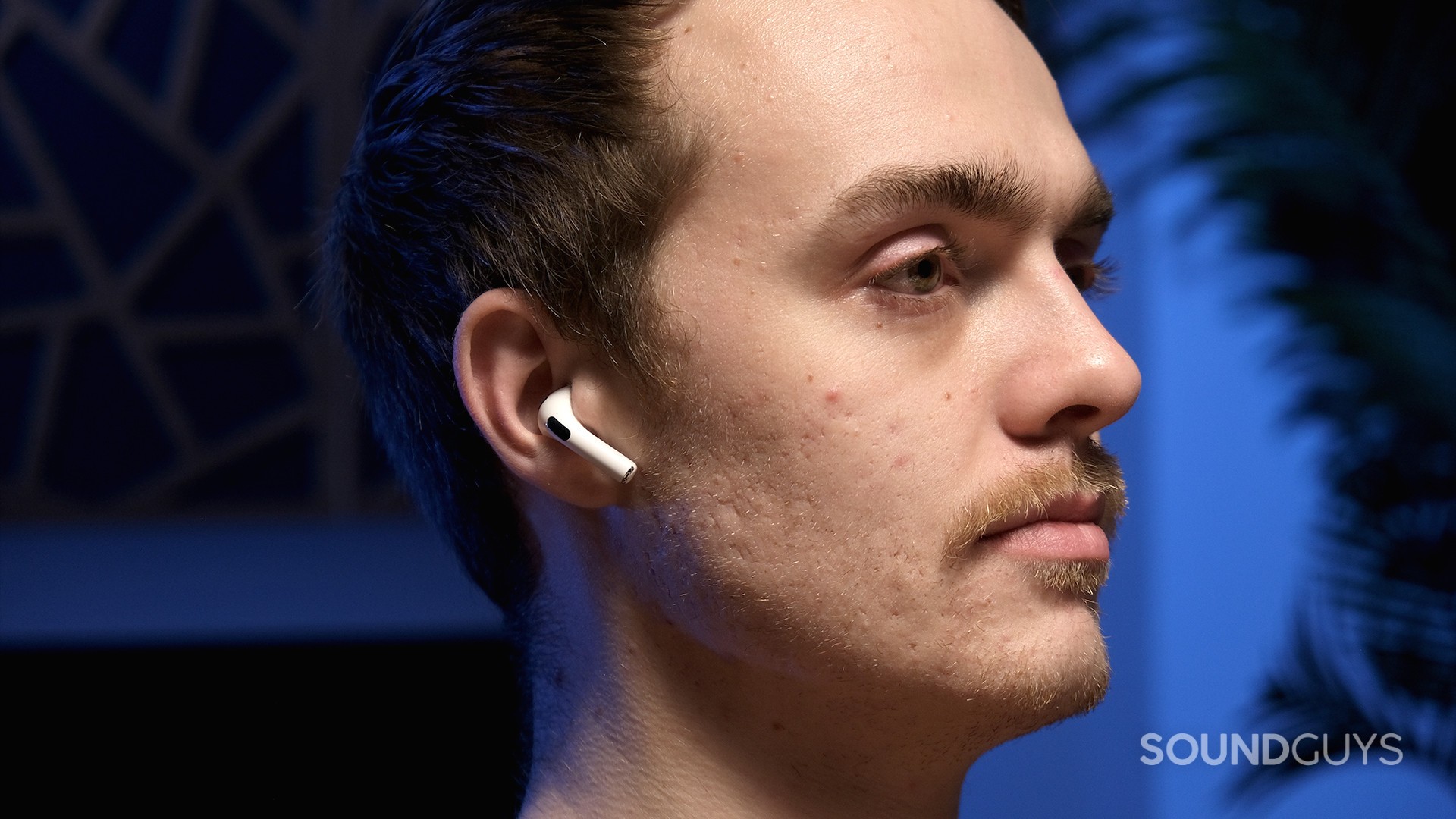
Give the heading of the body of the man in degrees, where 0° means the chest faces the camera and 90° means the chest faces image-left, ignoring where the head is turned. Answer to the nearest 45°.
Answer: approximately 315°
